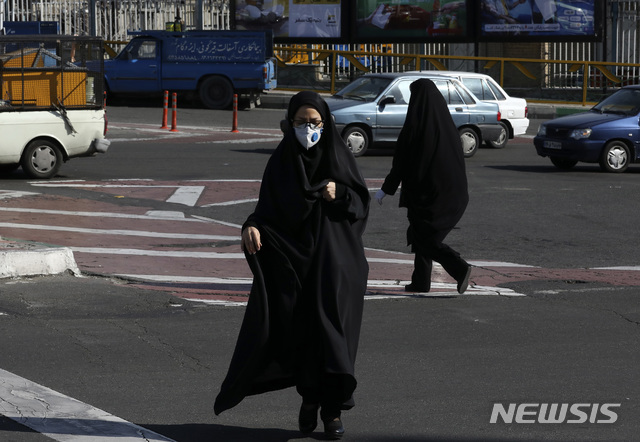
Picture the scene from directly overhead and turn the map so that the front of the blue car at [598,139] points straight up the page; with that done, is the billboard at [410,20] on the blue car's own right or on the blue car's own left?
on the blue car's own right

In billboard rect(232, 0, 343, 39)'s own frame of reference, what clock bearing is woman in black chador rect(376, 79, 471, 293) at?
The woman in black chador is roughly at 12 o'clock from the billboard.

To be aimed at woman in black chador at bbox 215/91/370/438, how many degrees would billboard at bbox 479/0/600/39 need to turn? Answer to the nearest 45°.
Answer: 0° — it already faces them

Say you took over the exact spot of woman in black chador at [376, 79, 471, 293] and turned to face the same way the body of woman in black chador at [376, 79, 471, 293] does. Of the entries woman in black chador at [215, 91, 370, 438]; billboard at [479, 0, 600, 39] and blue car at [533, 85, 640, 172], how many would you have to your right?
2

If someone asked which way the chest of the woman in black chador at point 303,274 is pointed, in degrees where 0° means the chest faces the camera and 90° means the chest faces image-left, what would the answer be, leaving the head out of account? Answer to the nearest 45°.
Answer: approximately 0°

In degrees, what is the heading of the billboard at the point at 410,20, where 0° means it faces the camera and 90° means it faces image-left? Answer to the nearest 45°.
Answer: approximately 0°

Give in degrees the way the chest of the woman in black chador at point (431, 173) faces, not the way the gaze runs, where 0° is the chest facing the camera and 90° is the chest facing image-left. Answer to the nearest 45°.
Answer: approximately 90°
